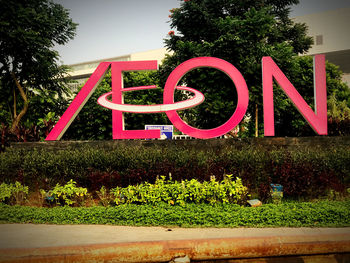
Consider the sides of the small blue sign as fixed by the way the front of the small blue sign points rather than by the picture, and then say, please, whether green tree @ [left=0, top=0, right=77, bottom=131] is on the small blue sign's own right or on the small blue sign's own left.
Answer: on the small blue sign's own right

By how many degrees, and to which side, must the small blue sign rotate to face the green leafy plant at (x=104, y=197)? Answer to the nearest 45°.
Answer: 0° — it already faces it

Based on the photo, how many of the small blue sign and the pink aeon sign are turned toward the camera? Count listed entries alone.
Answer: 2

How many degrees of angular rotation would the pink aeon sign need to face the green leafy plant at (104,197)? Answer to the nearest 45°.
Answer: approximately 45° to its right

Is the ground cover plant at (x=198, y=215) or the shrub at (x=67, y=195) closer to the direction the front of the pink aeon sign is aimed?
the ground cover plant

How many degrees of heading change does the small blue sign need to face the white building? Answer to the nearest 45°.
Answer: approximately 135° to its left

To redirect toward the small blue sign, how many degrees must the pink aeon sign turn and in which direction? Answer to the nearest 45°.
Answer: approximately 180°

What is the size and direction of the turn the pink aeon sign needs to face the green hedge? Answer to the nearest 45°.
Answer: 0° — it already faces it

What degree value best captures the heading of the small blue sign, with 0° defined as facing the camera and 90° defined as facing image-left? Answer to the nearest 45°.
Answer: approximately 0°
